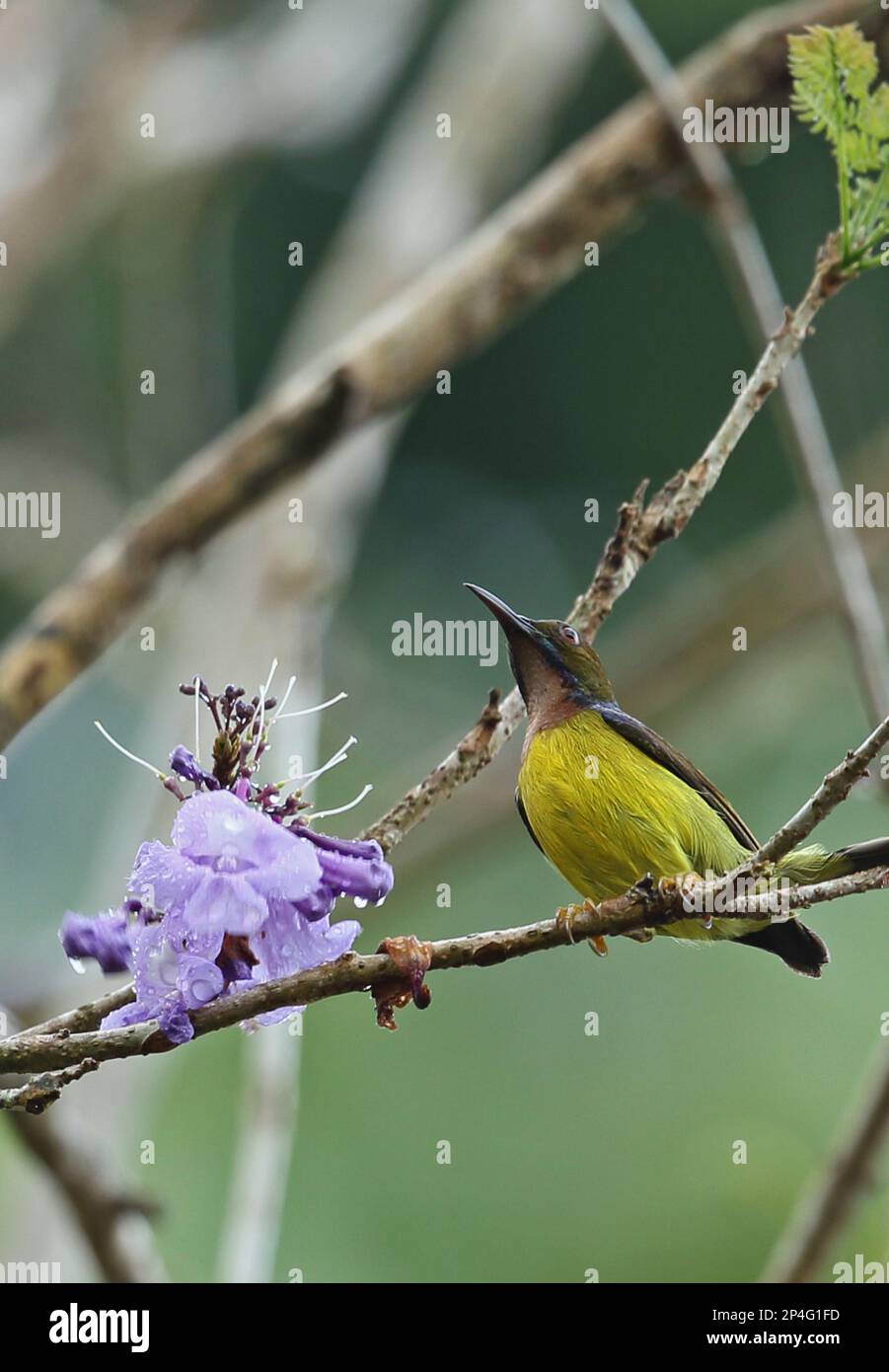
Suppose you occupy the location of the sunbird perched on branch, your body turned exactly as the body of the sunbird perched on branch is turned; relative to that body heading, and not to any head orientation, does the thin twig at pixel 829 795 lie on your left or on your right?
on your left

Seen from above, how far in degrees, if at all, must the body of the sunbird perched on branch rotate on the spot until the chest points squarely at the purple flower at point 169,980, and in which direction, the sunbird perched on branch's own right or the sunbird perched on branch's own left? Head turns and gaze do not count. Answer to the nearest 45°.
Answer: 0° — it already faces it

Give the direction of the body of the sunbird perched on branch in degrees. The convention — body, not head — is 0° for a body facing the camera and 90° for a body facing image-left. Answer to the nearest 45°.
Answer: approximately 45°

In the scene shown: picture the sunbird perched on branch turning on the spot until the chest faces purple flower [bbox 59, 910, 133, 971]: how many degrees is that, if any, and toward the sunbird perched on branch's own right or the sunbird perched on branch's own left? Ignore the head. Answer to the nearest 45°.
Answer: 0° — it already faces it

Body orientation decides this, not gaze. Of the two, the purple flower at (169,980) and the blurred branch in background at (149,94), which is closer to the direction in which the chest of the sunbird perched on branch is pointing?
the purple flower

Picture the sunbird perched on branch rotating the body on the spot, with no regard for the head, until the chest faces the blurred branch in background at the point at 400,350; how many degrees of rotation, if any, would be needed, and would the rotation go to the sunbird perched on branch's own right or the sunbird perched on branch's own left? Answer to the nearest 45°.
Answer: approximately 135° to the sunbird perched on branch's own right

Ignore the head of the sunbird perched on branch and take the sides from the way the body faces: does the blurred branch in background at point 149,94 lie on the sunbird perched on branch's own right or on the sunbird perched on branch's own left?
on the sunbird perched on branch's own right
